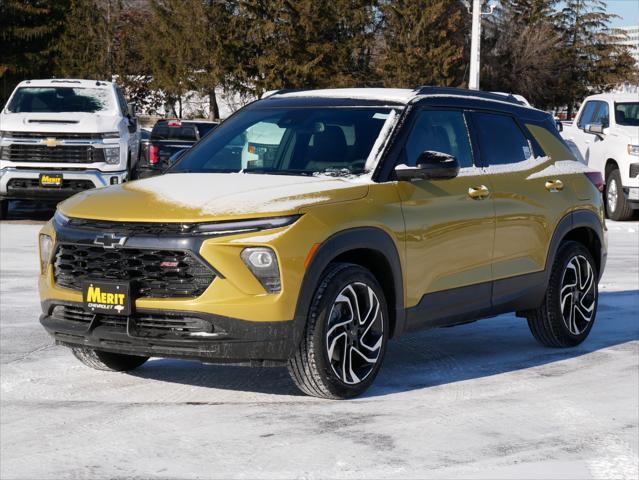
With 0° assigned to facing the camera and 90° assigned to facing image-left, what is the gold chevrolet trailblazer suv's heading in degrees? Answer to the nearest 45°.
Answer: approximately 45°

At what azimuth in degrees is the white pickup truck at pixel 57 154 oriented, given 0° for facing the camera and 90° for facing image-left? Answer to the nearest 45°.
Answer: approximately 0°

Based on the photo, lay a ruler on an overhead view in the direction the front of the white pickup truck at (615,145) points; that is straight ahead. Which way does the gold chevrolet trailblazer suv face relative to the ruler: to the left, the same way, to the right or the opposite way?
to the right

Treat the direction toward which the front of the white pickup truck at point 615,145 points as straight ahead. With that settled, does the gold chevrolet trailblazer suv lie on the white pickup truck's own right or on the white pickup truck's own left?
on the white pickup truck's own right

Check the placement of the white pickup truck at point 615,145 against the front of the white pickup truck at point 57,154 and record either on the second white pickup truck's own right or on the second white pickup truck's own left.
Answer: on the second white pickup truck's own left

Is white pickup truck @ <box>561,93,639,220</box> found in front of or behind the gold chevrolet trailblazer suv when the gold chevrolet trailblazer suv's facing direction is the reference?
behind

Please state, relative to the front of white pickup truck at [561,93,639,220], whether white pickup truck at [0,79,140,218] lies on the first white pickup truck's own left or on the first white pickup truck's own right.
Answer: on the first white pickup truck's own right
